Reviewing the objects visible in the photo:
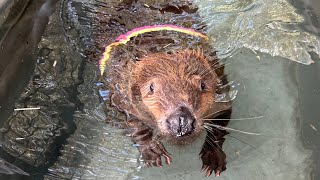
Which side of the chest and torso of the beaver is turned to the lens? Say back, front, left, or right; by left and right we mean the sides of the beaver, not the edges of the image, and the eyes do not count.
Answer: front
